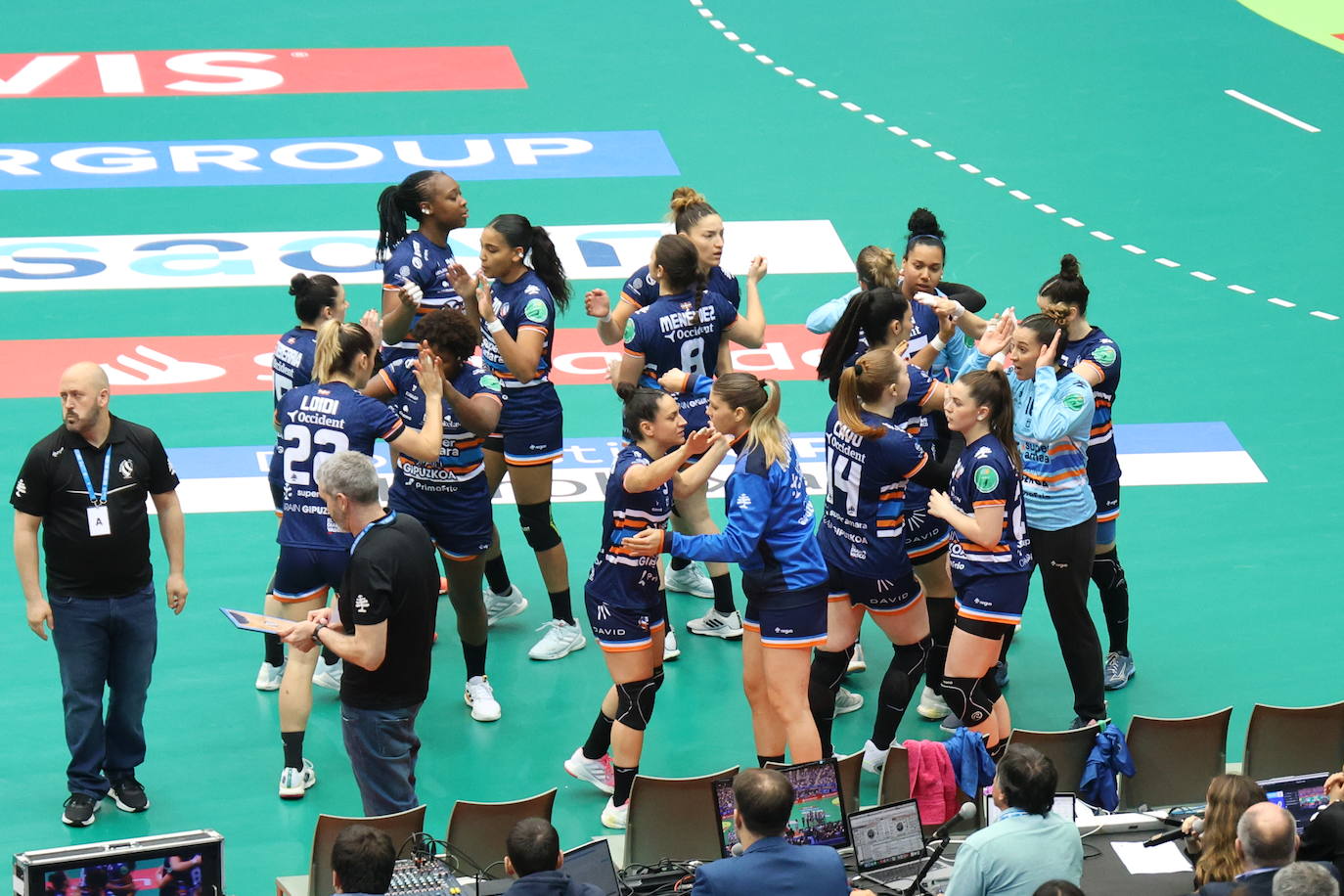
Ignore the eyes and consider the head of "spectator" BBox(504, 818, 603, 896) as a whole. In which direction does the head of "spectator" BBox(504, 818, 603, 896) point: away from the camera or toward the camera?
away from the camera

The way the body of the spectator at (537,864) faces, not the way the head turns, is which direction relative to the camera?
away from the camera

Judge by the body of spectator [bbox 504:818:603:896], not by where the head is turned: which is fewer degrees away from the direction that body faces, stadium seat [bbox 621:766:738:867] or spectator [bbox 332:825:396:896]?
the stadium seat

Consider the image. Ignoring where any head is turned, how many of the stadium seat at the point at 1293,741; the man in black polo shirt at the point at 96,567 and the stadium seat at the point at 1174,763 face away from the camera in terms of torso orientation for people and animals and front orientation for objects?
2

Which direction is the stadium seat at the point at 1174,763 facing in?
away from the camera

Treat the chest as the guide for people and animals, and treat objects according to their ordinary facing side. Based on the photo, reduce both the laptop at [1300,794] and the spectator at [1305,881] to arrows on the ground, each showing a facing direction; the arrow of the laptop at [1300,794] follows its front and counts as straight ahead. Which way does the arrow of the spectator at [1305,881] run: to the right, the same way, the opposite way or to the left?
the opposite way

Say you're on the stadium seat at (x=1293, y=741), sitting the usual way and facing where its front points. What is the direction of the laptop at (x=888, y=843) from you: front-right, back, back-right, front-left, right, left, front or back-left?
back-left

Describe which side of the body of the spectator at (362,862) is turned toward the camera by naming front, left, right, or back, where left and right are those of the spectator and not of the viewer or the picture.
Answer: back

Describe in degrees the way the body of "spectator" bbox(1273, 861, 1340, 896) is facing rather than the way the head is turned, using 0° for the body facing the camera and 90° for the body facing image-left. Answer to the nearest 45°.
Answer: approximately 180°

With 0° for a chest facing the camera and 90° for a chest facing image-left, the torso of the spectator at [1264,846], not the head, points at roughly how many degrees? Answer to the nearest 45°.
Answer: approximately 180°

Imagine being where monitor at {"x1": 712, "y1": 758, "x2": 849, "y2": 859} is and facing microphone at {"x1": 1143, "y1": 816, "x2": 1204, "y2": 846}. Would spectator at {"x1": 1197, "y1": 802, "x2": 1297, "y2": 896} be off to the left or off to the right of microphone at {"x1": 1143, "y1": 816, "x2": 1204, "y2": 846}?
right

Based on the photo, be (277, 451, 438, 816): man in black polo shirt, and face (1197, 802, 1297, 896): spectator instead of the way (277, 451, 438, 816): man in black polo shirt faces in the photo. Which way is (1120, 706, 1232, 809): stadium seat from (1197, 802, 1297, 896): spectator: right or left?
left

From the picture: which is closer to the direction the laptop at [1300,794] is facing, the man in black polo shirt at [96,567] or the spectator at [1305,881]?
the spectator

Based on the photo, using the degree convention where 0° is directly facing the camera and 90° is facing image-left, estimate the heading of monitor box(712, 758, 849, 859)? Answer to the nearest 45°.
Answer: approximately 0°

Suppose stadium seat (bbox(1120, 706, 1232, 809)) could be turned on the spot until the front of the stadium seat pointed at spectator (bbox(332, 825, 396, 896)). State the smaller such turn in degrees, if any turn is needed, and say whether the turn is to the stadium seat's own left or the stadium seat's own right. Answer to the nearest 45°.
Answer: approximately 135° to the stadium seat's own left

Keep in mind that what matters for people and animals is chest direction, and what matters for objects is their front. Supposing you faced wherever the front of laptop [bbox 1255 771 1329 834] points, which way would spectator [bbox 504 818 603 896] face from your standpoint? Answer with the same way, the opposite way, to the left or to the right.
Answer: the opposite way

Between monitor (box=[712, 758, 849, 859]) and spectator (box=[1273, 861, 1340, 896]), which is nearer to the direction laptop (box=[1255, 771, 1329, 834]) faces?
the spectator
